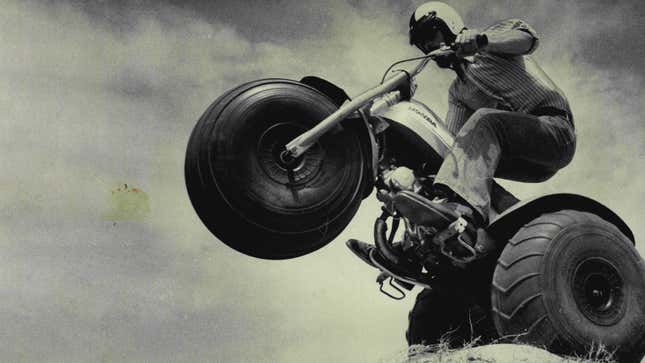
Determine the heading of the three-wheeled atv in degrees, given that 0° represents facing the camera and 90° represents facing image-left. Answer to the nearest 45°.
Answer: approximately 45°
